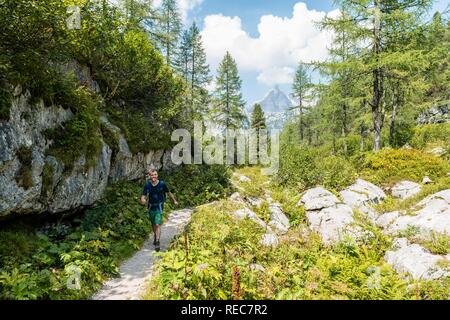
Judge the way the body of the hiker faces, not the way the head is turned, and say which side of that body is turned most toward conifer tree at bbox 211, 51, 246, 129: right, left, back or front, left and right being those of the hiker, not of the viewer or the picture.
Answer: back

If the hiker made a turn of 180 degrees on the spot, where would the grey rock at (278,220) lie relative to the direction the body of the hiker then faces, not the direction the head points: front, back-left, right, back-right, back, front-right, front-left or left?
front-right

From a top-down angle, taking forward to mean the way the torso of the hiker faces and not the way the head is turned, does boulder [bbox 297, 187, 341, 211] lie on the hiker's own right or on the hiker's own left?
on the hiker's own left

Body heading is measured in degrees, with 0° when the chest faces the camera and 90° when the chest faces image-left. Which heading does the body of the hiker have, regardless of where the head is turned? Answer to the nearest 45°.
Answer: approximately 0°

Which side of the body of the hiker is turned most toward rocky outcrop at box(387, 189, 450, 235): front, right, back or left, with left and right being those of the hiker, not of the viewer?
left

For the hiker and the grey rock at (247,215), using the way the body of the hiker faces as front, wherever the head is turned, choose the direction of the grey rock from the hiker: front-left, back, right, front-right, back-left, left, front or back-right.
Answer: back-left
